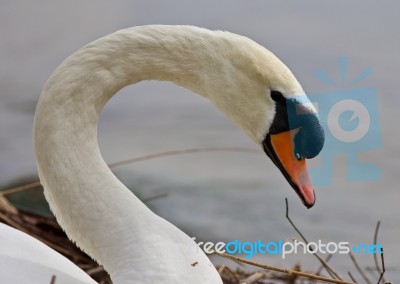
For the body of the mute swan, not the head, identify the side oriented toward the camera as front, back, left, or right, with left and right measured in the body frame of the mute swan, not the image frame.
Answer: right
